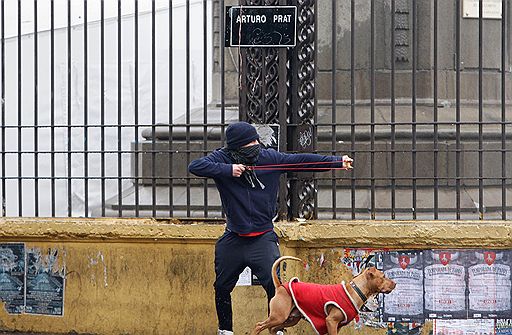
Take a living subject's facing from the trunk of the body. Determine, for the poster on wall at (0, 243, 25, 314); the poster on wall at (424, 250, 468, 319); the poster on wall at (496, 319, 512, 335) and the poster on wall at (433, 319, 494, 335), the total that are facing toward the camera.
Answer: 4

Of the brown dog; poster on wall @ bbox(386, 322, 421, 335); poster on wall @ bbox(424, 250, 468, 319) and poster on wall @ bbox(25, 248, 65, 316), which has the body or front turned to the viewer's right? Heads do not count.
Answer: the brown dog

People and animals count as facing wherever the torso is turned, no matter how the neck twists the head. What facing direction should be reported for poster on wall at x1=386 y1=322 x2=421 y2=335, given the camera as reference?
facing the viewer

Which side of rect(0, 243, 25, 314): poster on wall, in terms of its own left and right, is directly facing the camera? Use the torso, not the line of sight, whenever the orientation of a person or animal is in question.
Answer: front

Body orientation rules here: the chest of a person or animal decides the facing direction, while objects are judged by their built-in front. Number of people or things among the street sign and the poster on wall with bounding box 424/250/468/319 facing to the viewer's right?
0

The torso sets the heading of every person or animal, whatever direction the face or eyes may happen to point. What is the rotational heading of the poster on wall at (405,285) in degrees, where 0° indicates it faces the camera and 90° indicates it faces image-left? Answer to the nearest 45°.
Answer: approximately 0°

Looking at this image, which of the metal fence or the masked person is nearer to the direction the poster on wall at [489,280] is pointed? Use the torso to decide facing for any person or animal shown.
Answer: the masked person

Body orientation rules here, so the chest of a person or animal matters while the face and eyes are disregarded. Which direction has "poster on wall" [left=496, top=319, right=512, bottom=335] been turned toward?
toward the camera

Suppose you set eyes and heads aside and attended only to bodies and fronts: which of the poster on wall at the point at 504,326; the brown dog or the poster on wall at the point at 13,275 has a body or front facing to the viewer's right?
the brown dog

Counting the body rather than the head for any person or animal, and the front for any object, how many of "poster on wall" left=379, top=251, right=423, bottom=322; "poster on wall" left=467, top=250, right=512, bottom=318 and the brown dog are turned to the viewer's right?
1
